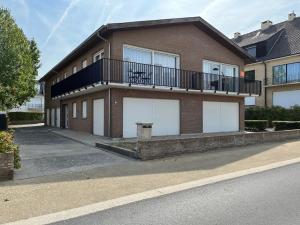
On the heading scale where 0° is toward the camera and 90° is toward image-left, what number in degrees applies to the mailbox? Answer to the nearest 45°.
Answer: approximately 0°

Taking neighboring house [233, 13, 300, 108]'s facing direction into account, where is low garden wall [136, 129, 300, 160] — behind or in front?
in front

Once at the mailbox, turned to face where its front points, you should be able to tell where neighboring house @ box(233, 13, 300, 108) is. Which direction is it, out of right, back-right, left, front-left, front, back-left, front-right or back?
back-left

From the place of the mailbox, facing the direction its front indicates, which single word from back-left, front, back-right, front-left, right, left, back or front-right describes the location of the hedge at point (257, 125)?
back-left

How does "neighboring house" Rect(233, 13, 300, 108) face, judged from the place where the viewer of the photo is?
facing the viewer and to the left of the viewer

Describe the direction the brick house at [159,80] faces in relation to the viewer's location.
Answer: facing the viewer and to the right of the viewer

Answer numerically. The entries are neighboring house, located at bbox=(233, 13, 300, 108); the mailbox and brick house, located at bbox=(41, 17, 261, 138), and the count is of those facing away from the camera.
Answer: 0

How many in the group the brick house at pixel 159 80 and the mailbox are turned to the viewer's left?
0

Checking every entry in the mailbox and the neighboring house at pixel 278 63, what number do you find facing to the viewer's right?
0

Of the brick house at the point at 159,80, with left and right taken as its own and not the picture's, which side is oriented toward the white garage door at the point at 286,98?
left
